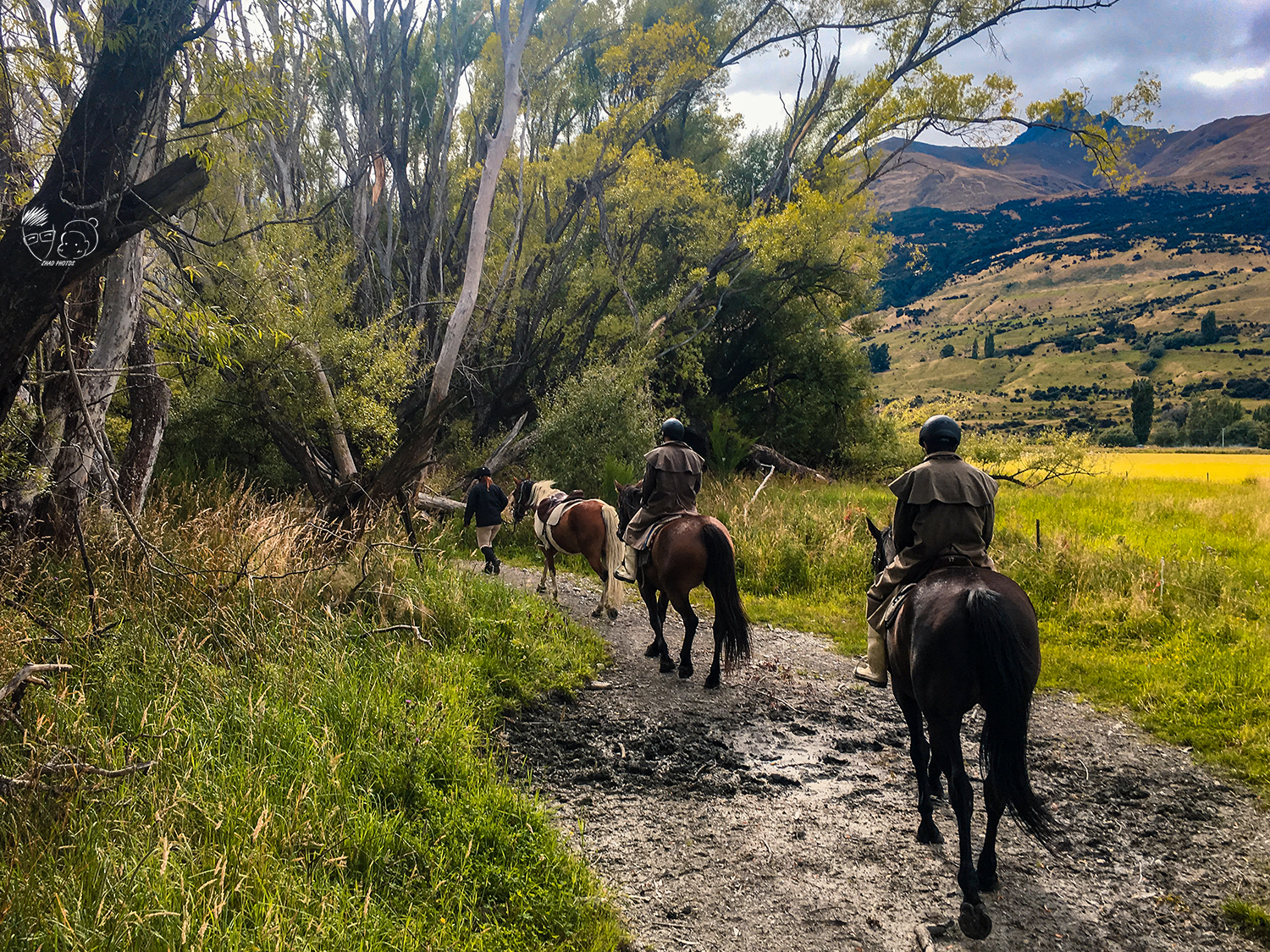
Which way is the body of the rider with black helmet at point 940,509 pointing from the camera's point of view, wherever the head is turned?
away from the camera

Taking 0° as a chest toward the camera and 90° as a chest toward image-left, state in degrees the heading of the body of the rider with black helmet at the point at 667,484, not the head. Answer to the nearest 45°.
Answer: approximately 135°

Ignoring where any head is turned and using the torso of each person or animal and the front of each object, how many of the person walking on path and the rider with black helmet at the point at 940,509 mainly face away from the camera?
2

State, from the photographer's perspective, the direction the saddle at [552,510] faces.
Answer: facing away from the viewer and to the left of the viewer

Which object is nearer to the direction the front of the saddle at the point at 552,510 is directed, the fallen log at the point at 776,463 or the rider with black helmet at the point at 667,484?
the fallen log

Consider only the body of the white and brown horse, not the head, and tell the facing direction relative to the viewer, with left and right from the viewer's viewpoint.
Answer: facing away from the viewer and to the left of the viewer

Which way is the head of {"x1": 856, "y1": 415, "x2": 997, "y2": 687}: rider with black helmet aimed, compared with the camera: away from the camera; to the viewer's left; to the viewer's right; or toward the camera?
away from the camera

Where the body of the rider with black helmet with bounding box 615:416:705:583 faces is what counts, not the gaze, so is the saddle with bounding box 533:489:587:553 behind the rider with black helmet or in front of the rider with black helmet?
in front

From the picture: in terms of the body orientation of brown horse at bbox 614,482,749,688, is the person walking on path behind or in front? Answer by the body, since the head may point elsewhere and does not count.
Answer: in front

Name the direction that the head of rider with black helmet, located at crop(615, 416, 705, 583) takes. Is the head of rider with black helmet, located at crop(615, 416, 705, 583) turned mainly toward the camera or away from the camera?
away from the camera

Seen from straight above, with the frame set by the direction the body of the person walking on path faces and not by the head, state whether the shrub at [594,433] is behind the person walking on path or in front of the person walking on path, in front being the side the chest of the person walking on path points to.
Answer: in front

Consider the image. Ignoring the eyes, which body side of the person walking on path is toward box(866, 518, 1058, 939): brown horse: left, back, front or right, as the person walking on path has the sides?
back

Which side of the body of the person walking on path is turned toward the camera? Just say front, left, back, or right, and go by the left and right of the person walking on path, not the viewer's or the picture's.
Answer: back
